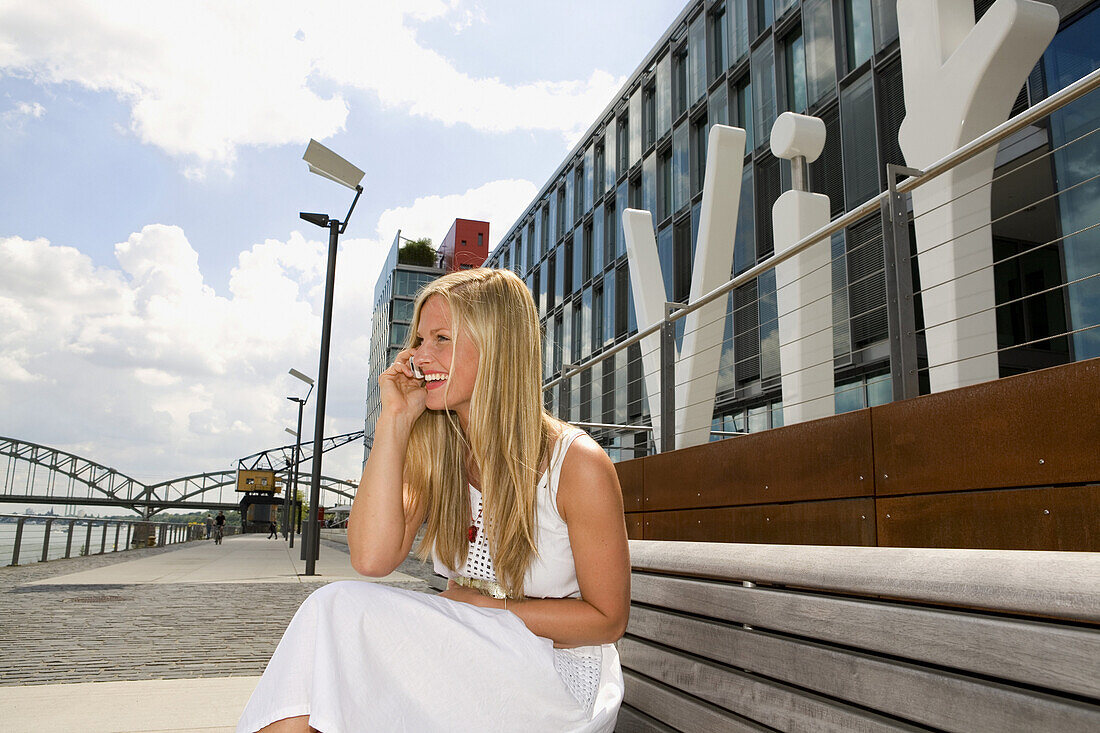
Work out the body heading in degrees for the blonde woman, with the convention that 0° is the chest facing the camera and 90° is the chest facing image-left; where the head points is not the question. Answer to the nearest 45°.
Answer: approximately 45°

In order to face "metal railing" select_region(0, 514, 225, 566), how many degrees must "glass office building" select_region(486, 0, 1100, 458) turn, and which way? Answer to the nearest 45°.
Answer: approximately 45° to its right

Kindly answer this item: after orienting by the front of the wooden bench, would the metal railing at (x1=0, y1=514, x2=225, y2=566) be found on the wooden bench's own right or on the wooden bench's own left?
on the wooden bench's own right

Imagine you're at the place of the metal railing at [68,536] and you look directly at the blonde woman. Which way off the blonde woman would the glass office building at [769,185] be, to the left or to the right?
left

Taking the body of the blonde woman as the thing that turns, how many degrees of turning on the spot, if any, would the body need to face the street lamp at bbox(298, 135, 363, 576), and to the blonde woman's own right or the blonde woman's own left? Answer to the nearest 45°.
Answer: approximately 135° to the blonde woman's own right

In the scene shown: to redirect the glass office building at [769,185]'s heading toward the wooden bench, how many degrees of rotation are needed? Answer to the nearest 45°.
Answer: approximately 45° to its left

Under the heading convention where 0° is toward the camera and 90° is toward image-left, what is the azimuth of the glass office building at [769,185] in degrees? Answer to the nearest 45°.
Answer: approximately 45°

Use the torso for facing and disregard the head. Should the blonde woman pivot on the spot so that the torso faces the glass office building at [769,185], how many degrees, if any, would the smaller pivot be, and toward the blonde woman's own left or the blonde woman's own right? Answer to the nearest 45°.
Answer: approximately 180°

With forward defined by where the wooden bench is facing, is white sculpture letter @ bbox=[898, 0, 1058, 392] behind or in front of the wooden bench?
behind

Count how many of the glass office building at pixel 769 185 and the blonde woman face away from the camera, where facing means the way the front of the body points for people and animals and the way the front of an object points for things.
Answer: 0
